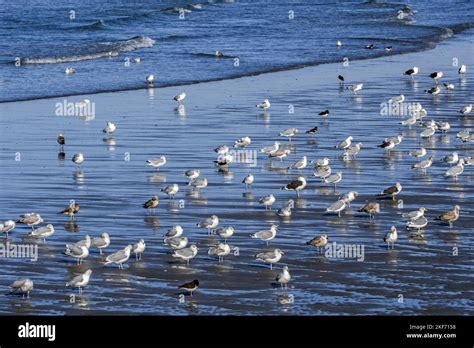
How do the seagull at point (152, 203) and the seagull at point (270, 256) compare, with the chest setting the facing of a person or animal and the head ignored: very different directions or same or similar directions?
same or similar directions

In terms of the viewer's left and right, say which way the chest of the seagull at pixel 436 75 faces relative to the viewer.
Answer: facing to the right of the viewer

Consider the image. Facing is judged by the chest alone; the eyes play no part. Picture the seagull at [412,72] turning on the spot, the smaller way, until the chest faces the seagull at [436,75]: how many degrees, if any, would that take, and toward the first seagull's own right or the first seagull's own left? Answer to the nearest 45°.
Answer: approximately 45° to the first seagull's own right

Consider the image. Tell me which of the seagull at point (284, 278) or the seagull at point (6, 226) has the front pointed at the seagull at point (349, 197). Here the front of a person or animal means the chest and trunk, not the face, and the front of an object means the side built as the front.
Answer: the seagull at point (6, 226)

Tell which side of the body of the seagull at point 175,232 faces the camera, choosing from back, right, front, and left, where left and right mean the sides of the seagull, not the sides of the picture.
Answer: right
